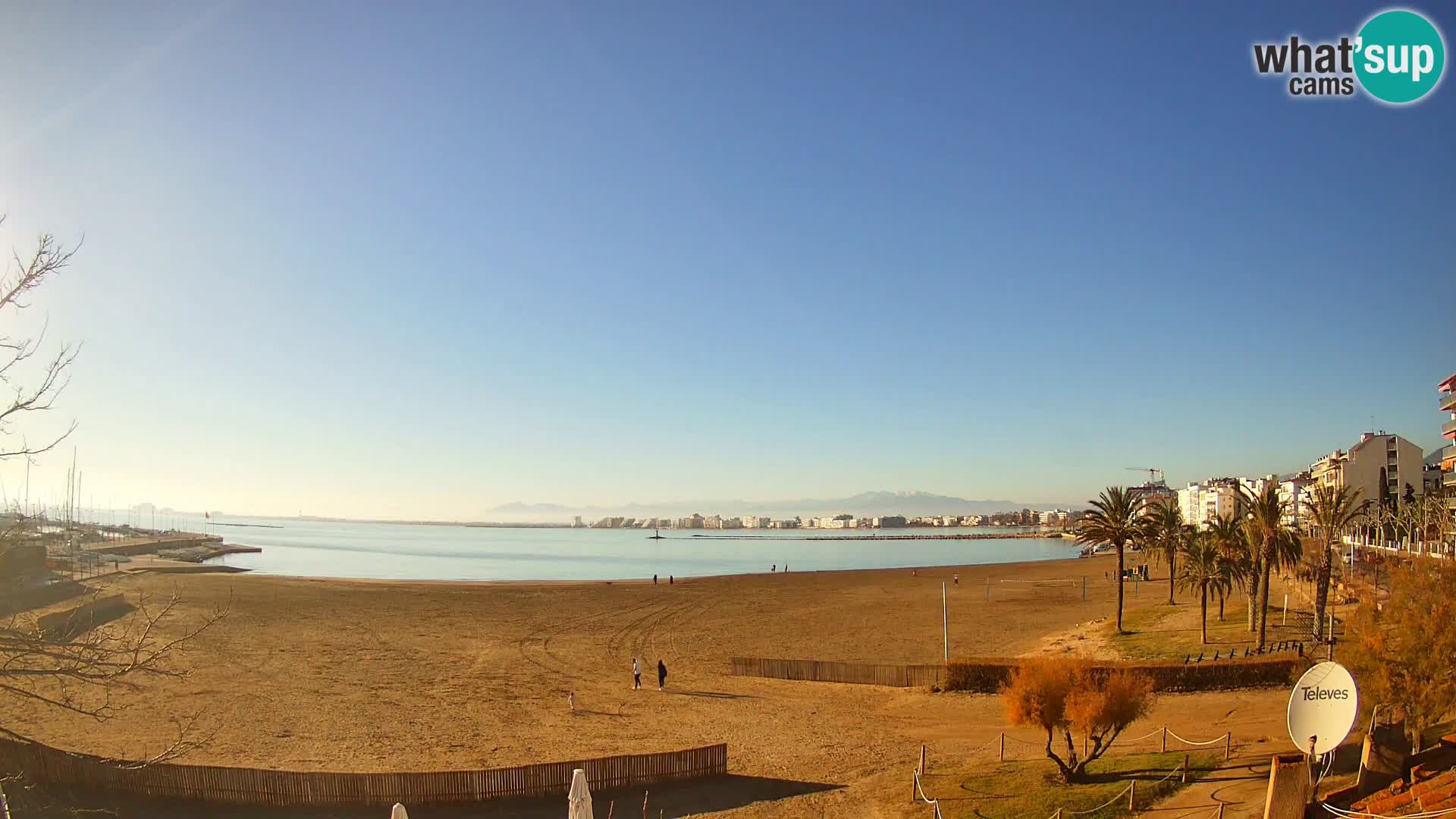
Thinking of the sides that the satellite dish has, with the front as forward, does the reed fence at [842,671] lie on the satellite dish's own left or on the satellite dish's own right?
on the satellite dish's own right

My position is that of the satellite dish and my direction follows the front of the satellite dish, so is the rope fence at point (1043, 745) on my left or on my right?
on my right

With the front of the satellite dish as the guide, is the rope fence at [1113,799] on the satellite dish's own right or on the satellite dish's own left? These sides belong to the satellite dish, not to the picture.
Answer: on the satellite dish's own right

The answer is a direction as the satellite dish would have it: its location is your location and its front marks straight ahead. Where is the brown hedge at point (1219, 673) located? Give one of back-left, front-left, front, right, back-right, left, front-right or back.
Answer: back-right

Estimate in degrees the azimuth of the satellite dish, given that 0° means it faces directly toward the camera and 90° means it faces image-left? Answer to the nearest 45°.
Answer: approximately 45°

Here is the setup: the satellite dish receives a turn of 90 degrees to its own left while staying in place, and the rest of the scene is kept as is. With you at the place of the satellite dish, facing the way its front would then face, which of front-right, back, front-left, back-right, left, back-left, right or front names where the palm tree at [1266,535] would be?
back-left

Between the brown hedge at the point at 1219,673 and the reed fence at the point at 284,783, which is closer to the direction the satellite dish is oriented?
the reed fence

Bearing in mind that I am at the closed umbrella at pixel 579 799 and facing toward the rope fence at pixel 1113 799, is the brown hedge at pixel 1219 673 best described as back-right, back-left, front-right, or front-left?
front-left

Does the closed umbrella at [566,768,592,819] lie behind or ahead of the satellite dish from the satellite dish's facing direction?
ahead
